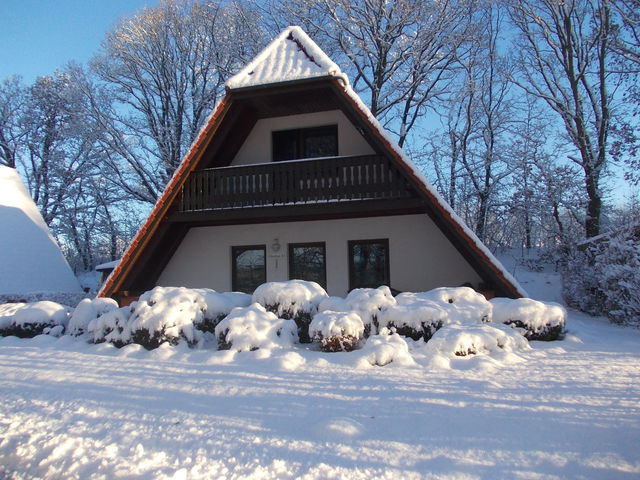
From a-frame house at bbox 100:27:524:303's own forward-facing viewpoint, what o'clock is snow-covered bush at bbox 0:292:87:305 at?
snow-covered bush is roughly at 4 o'clock from a-frame house.

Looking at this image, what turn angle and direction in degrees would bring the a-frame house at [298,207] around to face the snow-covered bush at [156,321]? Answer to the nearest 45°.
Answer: approximately 45° to its right

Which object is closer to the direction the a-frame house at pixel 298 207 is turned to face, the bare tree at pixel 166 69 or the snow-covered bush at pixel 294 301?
the snow-covered bush

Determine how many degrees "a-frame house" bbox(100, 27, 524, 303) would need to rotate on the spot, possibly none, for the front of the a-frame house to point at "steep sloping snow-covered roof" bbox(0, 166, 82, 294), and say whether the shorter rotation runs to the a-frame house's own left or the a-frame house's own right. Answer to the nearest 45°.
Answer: approximately 135° to the a-frame house's own right

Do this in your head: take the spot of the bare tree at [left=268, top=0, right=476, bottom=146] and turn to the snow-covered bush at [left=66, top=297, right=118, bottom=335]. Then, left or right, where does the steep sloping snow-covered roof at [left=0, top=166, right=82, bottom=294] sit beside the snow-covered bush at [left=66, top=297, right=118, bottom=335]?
right

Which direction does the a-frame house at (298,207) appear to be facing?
toward the camera

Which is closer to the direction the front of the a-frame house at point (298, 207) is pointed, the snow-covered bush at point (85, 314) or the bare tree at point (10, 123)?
the snow-covered bush

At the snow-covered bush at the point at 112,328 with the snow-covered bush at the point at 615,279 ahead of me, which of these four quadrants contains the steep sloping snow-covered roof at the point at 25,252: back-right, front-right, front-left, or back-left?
back-left

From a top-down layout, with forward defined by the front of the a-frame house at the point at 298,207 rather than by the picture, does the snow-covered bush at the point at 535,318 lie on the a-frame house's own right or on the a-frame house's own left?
on the a-frame house's own left

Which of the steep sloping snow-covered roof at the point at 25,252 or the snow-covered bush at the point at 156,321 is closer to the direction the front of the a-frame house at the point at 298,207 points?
the snow-covered bush

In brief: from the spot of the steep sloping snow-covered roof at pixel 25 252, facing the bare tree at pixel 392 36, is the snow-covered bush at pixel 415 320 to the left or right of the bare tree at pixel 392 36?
right

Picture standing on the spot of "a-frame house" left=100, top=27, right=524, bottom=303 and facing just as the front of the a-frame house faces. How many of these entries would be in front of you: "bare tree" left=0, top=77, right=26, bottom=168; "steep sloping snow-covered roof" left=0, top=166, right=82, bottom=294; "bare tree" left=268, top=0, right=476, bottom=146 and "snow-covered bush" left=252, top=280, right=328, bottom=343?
1

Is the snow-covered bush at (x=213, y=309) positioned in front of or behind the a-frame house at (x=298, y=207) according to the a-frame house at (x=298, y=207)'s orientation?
in front

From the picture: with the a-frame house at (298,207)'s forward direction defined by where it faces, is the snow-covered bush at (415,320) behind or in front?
in front

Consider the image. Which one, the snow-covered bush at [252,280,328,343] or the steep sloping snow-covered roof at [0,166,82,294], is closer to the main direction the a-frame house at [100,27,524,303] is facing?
the snow-covered bush

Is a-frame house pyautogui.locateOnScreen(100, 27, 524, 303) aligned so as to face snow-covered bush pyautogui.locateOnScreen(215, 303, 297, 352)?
yes

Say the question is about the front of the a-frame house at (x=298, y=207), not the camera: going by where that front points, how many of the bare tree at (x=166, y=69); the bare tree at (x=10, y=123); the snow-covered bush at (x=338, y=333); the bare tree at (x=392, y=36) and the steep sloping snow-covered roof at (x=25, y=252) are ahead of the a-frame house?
1

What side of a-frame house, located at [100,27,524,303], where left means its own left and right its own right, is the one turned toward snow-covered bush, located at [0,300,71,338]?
right

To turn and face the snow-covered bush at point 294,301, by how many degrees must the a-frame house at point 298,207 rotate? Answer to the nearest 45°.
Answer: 0° — it already faces it
